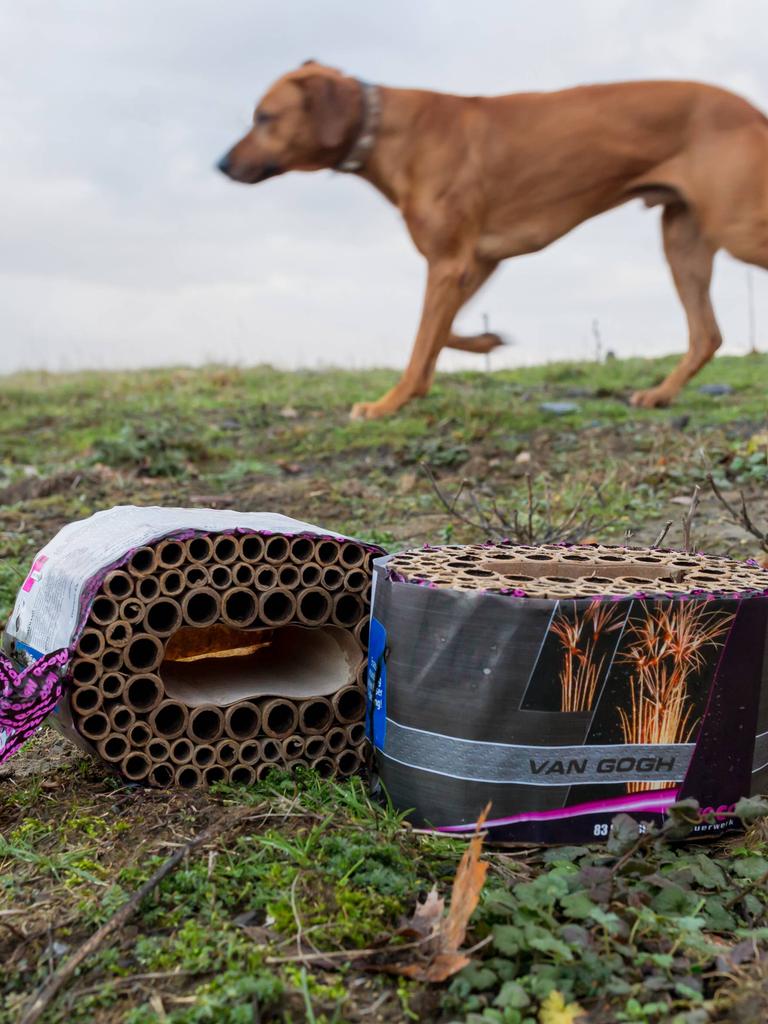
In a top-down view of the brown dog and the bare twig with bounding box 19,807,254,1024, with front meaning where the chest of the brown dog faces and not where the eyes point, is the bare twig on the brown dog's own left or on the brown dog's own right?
on the brown dog's own left

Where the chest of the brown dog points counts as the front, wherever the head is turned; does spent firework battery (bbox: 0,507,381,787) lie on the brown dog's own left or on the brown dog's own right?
on the brown dog's own left

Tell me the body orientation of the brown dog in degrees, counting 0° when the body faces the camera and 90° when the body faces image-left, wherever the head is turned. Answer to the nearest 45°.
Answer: approximately 90°

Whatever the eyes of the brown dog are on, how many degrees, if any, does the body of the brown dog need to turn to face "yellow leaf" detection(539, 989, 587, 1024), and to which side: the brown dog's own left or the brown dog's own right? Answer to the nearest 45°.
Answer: approximately 90° to the brown dog's own left

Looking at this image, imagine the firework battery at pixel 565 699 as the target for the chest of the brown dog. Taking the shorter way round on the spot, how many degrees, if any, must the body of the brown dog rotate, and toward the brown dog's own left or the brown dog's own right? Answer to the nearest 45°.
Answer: approximately 90° to the brown dog's own left

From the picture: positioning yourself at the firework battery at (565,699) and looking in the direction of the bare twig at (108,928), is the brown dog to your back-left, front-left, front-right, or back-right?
back-right

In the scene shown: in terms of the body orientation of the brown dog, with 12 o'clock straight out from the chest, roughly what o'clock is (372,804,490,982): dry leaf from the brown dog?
The dry leaf is roughly at 9 o'clock from the brown dog.
